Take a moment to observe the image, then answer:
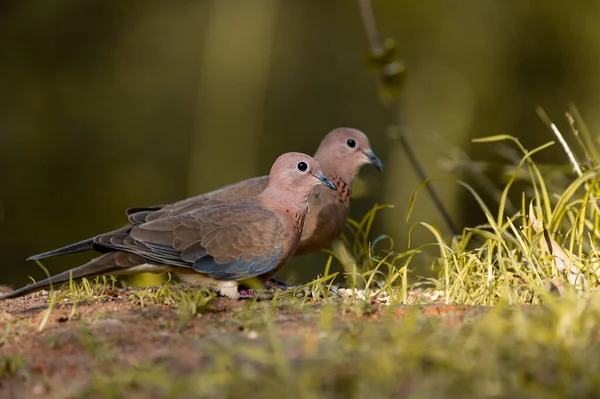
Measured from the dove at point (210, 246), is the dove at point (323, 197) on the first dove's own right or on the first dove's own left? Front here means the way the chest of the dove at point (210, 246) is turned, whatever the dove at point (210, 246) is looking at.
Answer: on the first dove's own left

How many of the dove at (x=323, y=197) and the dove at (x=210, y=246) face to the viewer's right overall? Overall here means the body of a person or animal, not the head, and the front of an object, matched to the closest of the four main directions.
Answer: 2

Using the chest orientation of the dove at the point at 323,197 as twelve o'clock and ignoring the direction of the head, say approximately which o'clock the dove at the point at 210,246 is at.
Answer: the dove at the point at 210,246 is roughly at 4 o'clock from the dove at the point at 323,197.

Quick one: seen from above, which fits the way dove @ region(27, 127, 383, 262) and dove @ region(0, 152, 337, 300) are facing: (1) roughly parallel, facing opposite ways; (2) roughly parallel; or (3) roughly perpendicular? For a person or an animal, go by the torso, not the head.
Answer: roughly parallel

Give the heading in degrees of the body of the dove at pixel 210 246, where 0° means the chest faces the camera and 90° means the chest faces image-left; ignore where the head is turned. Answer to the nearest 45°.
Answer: approximately 270°

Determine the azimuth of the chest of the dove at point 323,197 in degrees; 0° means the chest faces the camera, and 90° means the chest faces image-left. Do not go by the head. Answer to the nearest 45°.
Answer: approximately 270°
